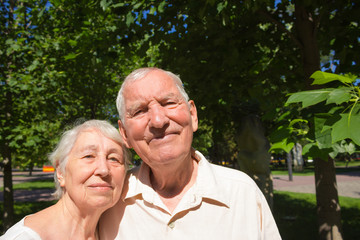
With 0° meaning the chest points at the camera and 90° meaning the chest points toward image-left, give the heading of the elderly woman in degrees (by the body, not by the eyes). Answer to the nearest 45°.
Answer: approximately 315°

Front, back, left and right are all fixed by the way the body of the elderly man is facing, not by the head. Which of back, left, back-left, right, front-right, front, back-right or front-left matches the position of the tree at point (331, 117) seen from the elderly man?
left

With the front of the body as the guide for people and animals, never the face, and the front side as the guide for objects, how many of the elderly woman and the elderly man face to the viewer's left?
0

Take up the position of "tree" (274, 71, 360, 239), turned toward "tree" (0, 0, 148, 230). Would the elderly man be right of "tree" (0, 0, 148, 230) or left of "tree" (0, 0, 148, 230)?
left

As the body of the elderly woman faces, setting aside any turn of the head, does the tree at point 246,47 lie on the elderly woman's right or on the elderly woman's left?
on the elderly woman's left
